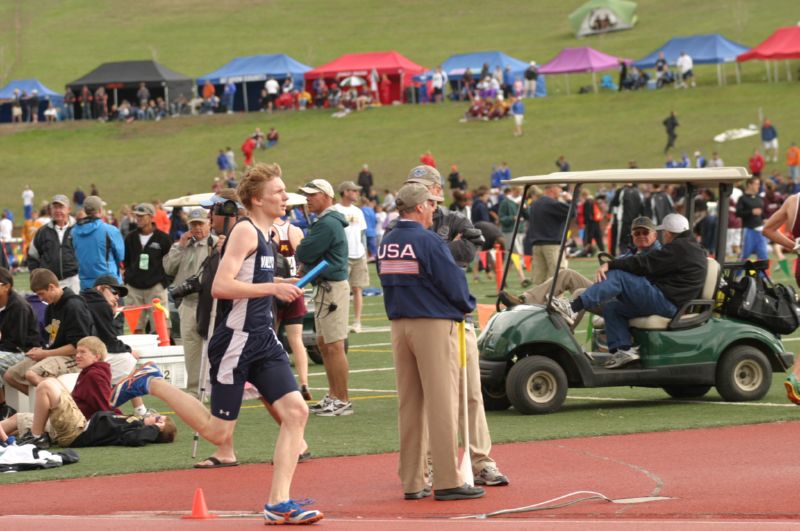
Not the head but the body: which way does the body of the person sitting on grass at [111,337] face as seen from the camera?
to the viewer's right

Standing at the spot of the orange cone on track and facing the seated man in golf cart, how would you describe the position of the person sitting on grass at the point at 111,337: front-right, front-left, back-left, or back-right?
front-left

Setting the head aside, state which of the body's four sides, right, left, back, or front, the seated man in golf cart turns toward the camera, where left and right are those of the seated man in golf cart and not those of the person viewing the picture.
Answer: left

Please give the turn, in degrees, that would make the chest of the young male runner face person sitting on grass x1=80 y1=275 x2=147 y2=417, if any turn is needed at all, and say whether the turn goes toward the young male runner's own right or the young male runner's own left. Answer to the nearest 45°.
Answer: approximately 90° to the young male runner's own left

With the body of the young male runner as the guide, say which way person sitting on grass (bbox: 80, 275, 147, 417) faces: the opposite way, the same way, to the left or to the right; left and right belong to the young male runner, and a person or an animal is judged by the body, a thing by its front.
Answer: the same way

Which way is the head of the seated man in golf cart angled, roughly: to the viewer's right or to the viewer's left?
to the viewer's left

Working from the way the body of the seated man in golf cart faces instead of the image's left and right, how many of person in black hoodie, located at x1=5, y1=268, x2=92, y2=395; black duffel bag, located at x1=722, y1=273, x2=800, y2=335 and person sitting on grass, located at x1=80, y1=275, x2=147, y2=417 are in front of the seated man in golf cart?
2

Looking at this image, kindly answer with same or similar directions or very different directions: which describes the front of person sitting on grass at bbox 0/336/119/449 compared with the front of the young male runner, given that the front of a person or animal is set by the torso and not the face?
very different directions

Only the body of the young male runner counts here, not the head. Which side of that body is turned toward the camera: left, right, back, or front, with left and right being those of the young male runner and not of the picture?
right

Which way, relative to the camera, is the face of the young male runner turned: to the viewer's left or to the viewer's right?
to the viewer's right

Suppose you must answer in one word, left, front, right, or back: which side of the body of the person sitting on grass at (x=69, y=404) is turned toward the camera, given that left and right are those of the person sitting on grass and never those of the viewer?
left
